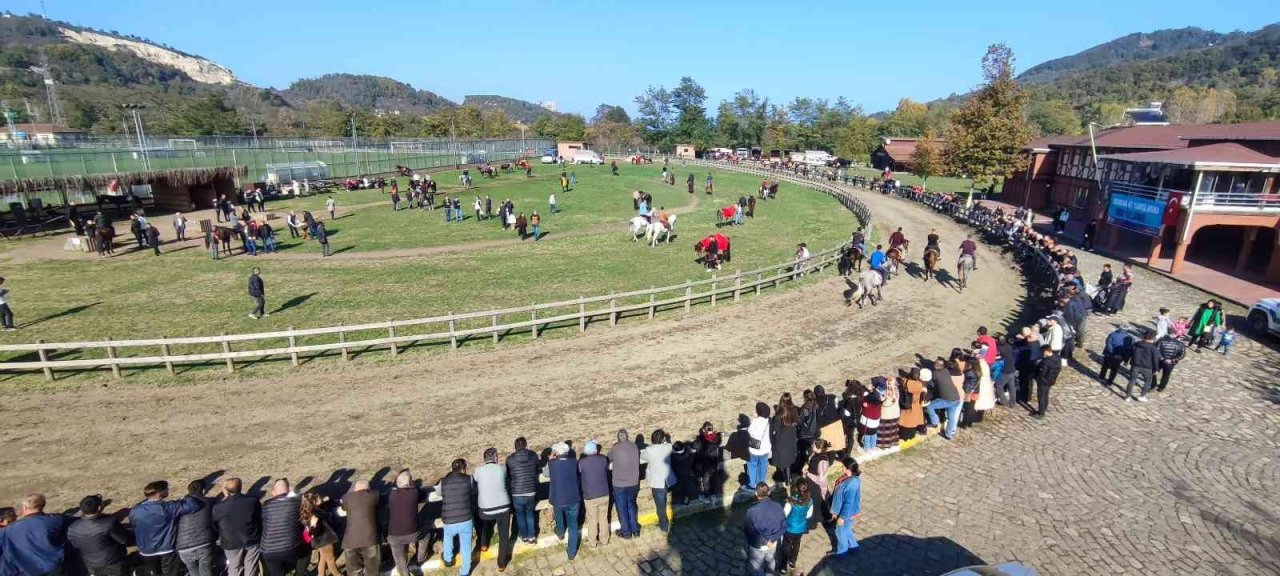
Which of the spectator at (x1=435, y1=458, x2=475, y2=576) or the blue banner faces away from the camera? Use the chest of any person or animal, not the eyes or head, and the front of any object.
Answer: the spectator

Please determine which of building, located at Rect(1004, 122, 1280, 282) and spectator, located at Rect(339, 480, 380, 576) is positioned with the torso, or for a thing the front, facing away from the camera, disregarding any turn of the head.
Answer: the spectator

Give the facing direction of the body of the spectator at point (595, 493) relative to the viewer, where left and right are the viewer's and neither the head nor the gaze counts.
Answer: facing away from the viewer

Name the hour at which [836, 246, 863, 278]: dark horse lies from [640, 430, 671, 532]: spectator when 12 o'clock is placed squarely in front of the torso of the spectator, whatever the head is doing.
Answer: The dark horse is roughly at 1 o'clock from the spectator.

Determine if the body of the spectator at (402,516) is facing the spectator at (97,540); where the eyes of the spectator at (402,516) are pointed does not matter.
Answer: no

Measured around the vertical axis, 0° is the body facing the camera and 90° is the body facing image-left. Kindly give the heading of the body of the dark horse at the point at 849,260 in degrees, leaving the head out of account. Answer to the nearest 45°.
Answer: approximately 45°

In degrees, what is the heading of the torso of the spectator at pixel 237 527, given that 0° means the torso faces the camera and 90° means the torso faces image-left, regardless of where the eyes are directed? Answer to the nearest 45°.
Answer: approximately 180°

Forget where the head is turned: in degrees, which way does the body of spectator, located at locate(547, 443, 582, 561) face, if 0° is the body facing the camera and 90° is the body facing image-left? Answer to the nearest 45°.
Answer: approximately 180°

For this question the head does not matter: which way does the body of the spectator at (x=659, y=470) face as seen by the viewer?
away from the camera

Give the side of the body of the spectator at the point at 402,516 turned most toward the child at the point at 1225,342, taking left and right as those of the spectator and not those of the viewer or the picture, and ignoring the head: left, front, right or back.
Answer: right

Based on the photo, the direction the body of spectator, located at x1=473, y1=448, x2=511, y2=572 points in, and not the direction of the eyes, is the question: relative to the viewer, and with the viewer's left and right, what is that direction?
facing away from the viewer

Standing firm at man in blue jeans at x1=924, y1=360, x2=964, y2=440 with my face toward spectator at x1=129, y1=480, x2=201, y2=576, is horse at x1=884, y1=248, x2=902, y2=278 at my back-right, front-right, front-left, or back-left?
back-right

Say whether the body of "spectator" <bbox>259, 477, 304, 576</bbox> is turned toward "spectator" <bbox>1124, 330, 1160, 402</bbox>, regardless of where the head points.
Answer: no

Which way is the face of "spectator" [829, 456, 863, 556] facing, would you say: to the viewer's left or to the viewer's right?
to the viewer's left

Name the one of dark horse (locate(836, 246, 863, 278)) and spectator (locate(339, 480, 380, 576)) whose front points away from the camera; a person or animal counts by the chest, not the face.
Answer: the spectator

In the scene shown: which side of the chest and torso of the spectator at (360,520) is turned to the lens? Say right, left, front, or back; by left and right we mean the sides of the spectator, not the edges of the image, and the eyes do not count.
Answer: back

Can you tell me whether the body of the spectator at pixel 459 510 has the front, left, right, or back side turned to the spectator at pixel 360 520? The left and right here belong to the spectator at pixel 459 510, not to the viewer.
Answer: left

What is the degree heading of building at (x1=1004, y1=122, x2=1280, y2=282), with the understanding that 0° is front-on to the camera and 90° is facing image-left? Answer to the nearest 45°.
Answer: approximately 45°
